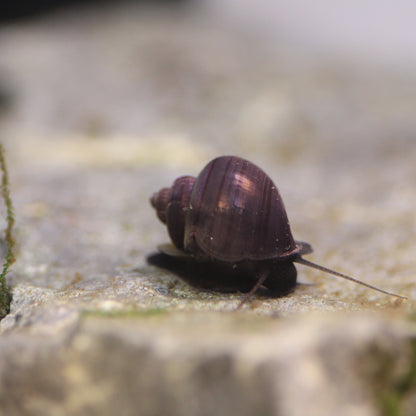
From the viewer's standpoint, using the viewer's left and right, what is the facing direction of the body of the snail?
facing the viewer and to the right of the viewer
